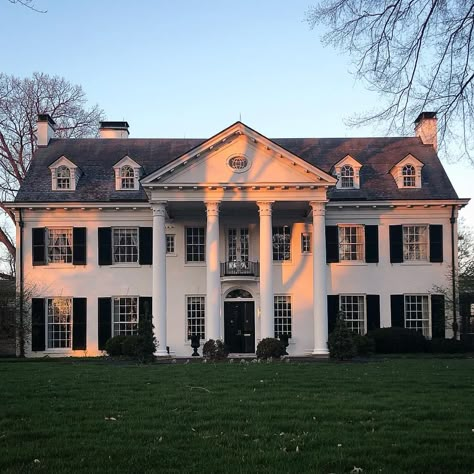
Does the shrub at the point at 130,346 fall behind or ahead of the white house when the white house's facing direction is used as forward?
ahead

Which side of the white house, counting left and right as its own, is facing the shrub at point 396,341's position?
left

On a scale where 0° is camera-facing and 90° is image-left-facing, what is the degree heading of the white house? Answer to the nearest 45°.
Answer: approximately 0°

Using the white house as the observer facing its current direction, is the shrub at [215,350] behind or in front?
in front

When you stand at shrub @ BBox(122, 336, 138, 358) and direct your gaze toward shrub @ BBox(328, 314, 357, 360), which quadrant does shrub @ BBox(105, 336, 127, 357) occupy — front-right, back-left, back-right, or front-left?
back-left

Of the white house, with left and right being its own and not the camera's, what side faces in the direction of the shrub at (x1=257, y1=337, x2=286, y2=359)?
front

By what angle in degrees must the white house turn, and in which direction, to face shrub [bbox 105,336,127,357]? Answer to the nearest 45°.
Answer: approximately 45° to its right

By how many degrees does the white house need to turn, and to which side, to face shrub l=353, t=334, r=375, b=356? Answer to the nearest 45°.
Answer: approximately 45° to its left
